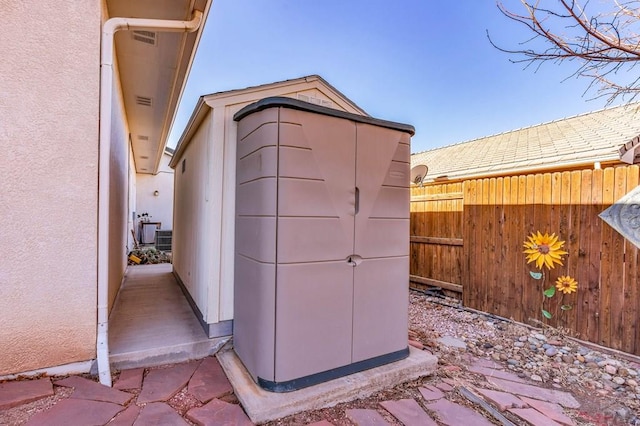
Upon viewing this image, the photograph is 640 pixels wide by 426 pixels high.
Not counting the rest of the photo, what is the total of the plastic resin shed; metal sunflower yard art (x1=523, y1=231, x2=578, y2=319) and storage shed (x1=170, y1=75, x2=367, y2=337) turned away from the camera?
0

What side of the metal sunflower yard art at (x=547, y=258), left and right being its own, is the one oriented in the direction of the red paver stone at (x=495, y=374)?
front

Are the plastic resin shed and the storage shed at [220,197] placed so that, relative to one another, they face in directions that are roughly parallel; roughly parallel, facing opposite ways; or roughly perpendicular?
roughly parallel

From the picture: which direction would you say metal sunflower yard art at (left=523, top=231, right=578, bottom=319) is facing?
toward the camera

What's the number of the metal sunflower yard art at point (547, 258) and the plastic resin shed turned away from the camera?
0

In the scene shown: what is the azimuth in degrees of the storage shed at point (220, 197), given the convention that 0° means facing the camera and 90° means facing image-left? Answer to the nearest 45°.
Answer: approximately 315°

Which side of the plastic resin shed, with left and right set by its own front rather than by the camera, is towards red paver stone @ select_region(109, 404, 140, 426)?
right

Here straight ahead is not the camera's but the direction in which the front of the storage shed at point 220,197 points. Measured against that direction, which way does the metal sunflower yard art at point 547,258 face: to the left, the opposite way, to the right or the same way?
to the right

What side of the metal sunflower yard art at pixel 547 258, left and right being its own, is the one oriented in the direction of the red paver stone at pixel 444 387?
front

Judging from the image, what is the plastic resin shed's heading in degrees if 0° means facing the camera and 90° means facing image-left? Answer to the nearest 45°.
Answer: approximately 315°
